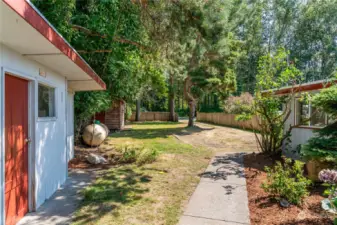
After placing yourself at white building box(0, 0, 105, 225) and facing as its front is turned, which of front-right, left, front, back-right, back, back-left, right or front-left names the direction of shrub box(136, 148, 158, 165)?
front-left

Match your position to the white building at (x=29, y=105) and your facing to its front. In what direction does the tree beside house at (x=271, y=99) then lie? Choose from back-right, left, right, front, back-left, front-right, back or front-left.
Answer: front

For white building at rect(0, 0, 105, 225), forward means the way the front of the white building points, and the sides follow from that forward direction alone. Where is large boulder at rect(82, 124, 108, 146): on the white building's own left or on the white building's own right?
on the white building's own left

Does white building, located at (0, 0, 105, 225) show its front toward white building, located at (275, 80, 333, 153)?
yes

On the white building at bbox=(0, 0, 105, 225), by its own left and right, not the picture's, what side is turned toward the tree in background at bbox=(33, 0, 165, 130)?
left

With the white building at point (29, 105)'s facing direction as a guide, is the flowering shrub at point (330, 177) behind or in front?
in front

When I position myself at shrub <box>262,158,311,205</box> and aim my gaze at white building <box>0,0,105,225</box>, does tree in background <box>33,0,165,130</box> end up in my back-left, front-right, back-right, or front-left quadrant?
front-right

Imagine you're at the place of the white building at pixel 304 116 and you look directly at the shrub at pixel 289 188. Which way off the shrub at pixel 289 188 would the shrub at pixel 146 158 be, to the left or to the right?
right

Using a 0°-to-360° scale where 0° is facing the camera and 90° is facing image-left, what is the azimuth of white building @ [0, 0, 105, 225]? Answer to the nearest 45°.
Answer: approximately 270°

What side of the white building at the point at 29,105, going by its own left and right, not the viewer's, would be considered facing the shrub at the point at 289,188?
front

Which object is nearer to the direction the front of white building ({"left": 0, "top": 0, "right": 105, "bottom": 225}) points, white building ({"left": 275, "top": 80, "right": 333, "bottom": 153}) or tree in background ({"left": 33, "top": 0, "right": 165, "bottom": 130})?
the white building
